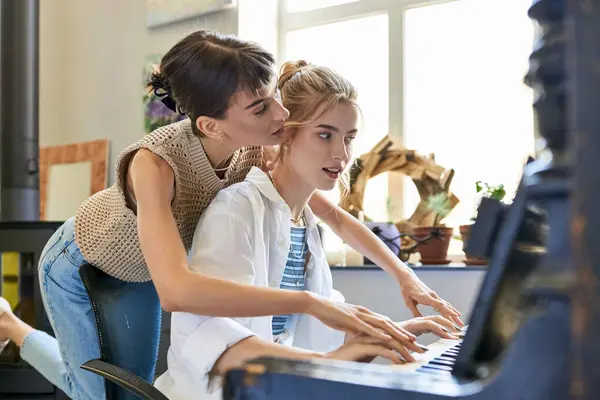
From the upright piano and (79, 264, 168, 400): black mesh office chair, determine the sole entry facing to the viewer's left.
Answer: the upright piano

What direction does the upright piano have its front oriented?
to the viewer's left

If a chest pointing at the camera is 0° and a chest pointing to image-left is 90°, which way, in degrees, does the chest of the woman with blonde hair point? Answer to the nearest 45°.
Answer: approximately 315°

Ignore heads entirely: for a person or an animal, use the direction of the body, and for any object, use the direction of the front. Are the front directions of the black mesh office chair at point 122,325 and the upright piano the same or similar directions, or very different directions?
very different directions
